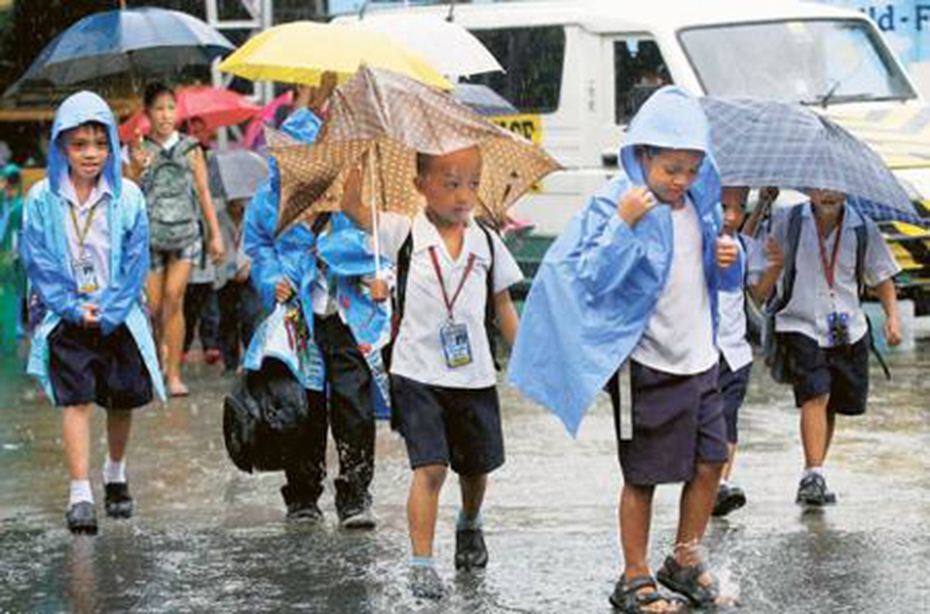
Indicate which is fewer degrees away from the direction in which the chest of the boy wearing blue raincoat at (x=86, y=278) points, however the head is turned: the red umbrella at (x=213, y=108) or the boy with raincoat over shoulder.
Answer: the boy with raincoat over shoulder

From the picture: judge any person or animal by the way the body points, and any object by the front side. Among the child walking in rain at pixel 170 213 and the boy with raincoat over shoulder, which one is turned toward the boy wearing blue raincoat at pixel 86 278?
the child walking in rain

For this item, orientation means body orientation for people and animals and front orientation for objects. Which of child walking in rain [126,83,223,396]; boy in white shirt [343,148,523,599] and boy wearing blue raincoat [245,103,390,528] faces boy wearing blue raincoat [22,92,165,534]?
the child walking in rain

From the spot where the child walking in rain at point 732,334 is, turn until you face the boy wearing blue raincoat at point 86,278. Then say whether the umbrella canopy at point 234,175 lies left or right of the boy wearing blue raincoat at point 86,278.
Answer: right

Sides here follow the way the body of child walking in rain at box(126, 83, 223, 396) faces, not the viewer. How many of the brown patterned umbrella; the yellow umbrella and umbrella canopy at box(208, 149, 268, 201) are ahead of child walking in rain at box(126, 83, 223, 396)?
2

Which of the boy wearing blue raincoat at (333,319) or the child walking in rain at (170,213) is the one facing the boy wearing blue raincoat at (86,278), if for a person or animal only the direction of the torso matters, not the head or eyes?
the child walking in rain

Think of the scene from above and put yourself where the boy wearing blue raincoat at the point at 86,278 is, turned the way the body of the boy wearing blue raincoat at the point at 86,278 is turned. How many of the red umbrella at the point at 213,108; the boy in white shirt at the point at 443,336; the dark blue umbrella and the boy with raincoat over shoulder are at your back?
2

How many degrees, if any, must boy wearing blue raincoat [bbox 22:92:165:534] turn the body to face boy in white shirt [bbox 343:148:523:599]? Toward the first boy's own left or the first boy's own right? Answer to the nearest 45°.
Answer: approximately 45° to the first boy's own left
